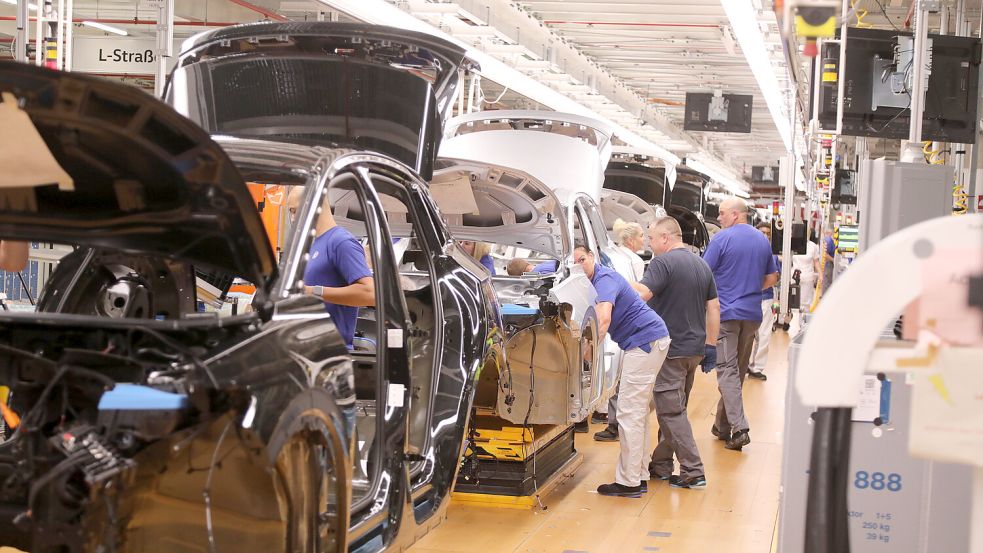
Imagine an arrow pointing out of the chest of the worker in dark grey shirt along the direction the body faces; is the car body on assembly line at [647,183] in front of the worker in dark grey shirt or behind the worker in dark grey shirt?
in front

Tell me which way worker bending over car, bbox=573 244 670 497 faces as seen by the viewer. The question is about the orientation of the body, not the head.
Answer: to the viewer's left

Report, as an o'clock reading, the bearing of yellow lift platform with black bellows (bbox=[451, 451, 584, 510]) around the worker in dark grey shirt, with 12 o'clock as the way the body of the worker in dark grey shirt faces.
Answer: The yellow lift platform with black bellows is roughly at 9 o'clock from the worker in dark grey shirt.

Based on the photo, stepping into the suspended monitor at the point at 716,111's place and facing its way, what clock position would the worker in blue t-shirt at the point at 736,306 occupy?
The worker in blue t-shirt is roughly at 6 o'clock from the suspended monitor.

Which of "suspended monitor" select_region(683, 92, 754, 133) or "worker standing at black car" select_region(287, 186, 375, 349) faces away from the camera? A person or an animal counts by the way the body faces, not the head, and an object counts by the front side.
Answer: the suspended monitor

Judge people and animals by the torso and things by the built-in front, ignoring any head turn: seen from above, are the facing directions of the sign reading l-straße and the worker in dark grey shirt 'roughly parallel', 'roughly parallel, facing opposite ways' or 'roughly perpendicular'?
roughly parallel, facing opposite ways
